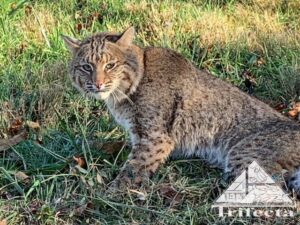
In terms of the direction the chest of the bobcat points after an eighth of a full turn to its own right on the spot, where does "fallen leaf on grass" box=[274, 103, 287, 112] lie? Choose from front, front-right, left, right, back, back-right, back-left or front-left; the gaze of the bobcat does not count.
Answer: right

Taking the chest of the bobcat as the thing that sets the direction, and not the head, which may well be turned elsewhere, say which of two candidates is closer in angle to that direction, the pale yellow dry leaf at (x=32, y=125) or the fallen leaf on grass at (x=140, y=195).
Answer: the pale yellow dry leaf

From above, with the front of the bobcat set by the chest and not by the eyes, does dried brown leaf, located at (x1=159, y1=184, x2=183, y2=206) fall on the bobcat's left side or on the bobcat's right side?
on the bobcat's left side

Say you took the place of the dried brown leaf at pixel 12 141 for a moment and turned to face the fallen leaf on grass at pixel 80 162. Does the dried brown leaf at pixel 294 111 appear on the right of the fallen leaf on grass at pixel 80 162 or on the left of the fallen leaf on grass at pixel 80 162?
left

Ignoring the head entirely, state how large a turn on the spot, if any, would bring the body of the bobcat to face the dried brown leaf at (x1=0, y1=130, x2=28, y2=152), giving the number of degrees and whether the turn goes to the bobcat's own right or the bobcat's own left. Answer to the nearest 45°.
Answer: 0° — it already faces it

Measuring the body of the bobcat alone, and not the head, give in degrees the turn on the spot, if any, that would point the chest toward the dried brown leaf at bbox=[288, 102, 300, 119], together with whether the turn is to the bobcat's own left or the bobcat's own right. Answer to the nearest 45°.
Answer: approximately 135° to the bobcat's own right

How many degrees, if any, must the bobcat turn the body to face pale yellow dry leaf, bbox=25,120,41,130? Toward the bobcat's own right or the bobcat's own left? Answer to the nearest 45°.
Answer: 0° — it already faces it

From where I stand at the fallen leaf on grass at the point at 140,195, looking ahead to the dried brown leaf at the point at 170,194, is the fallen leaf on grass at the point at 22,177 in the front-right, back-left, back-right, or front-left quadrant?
back-left

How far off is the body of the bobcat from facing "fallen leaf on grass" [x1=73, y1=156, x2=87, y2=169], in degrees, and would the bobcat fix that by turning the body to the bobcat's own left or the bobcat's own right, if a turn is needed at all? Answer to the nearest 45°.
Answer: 0° — it already faces it

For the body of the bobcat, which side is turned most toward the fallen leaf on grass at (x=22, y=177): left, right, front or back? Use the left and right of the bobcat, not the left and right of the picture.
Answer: front

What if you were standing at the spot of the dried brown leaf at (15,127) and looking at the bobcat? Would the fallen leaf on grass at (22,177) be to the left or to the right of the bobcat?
right

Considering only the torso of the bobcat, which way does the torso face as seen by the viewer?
to the viewer's left
